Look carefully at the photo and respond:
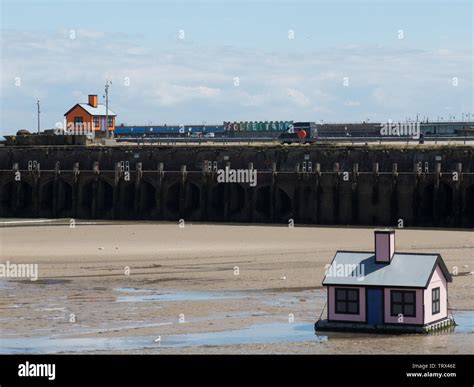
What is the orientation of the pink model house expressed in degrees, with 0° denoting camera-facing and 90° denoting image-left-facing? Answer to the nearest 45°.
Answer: approximately 0°
